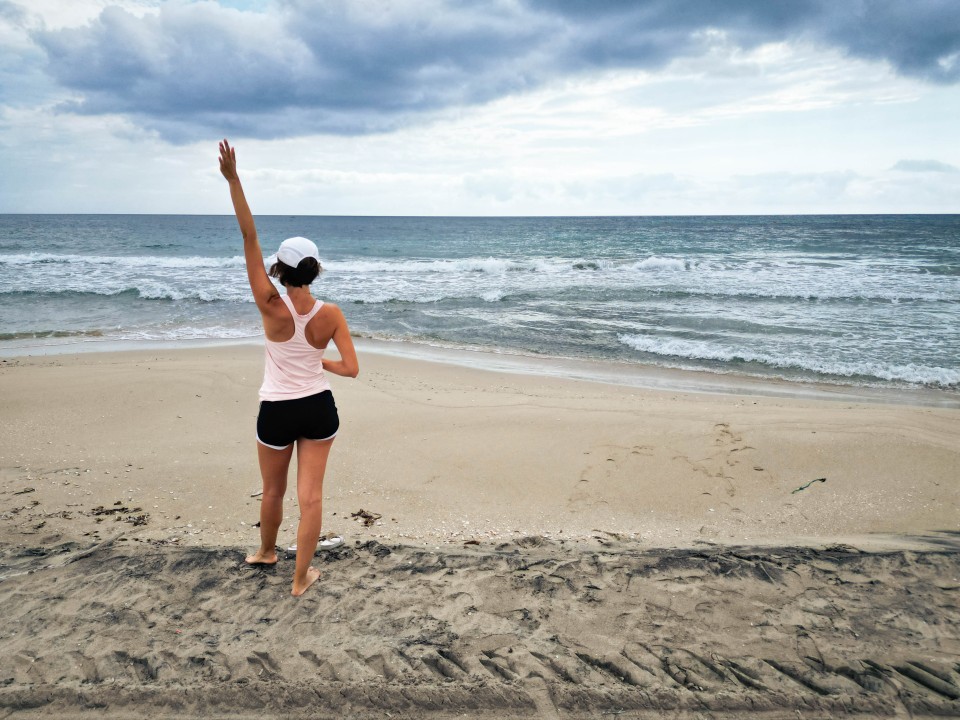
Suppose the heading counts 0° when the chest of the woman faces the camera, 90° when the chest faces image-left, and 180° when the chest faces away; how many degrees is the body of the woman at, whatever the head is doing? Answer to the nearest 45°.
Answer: approximately 180°

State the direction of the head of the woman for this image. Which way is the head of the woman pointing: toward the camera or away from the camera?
away from the camera
